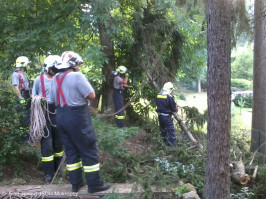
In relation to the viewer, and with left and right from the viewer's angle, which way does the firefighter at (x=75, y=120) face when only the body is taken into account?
facing away from the viewer and to the right of the viewer

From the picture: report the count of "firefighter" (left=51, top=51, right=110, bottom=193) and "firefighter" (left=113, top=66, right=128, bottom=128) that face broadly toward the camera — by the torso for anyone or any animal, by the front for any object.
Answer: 0

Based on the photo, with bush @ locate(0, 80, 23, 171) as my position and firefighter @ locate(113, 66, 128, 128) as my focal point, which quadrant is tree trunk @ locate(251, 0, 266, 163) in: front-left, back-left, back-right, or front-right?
front-right

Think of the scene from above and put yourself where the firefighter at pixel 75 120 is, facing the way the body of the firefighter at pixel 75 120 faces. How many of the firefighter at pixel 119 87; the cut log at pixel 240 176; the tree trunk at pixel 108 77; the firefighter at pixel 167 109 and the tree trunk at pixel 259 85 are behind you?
0

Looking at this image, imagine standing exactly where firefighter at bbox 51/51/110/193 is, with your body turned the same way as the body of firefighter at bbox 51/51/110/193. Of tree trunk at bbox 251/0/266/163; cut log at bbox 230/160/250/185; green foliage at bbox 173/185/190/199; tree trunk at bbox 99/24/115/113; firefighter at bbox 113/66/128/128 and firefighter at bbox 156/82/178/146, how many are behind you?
0

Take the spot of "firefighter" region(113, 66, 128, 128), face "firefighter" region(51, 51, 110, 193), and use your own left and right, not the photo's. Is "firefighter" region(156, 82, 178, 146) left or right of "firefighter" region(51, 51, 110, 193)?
left

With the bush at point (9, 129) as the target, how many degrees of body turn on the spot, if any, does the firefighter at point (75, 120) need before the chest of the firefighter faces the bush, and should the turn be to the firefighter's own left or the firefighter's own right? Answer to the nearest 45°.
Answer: approximately 90° to the firefighter's own left

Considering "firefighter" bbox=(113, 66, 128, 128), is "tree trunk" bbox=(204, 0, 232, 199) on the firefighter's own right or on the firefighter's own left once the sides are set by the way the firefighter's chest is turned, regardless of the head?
on the firefighter's own right

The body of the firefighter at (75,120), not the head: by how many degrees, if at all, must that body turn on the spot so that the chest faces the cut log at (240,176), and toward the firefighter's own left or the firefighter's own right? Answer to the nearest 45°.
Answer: approximately 45° to the firefighter's own right

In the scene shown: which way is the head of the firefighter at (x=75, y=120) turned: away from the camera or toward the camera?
away from the camera

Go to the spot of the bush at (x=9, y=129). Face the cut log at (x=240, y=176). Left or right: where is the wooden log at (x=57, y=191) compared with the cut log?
right
